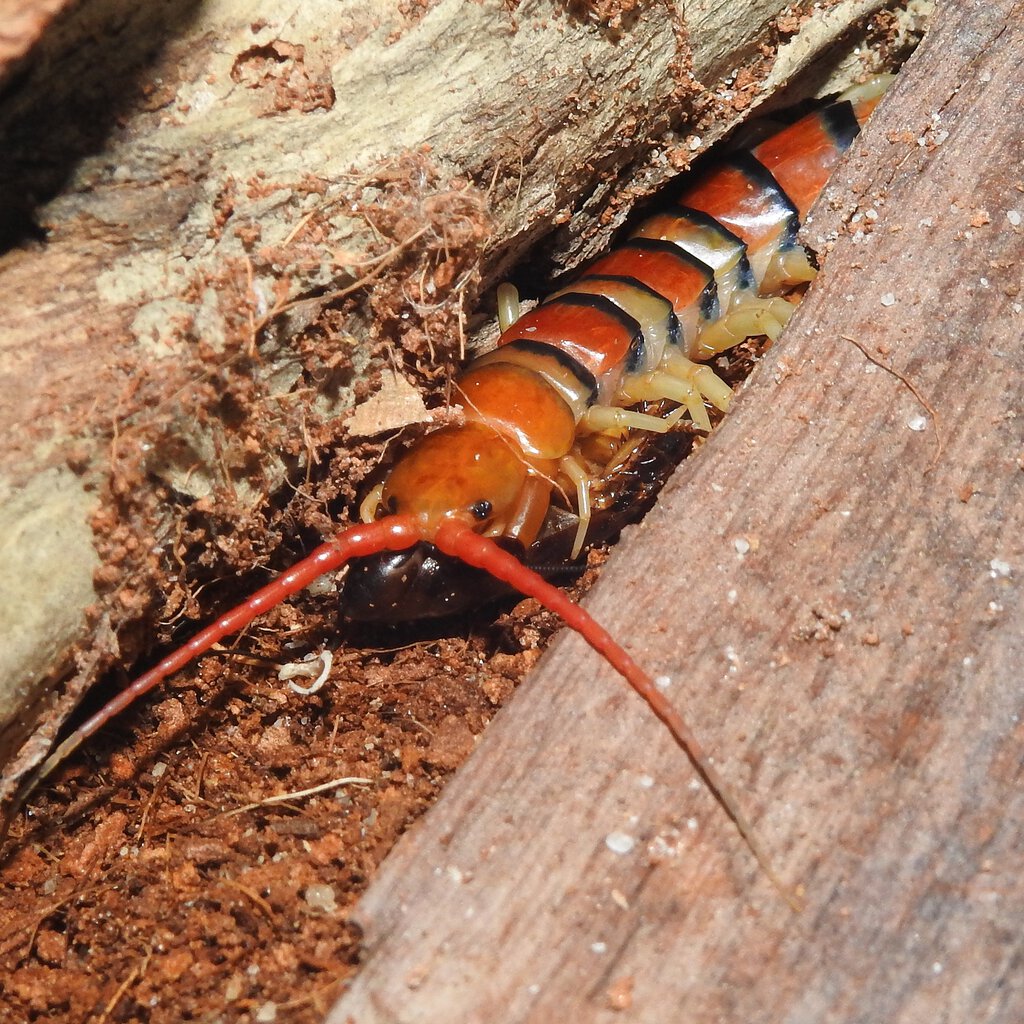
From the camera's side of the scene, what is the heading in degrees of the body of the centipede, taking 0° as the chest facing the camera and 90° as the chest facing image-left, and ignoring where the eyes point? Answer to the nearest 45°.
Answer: approximately 45°
